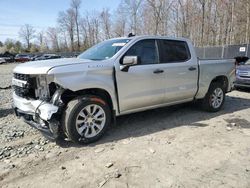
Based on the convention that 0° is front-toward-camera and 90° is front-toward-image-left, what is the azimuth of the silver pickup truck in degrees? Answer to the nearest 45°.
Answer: approximately 45°

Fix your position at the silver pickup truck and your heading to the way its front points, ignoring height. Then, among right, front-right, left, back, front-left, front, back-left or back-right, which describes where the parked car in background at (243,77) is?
back
